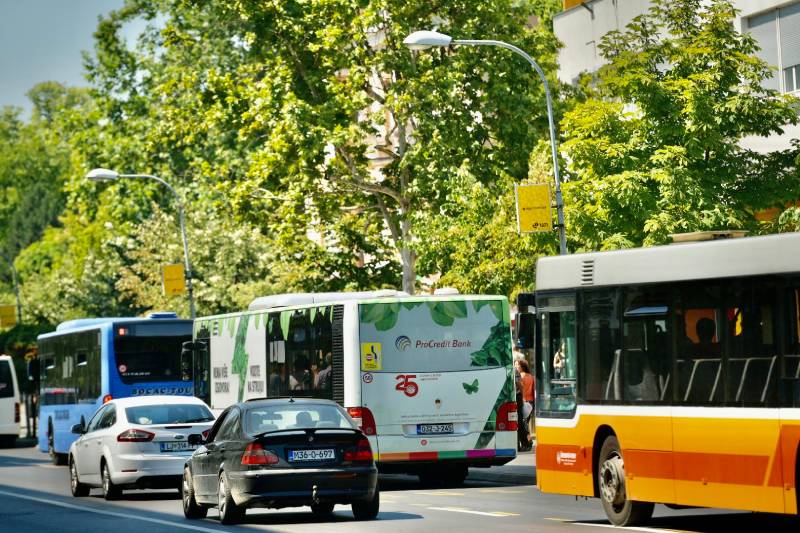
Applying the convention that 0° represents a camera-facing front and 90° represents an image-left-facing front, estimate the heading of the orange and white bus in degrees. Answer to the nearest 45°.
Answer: approximately 135°

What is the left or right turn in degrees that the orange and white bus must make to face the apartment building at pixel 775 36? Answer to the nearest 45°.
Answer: approximately 45° to its right

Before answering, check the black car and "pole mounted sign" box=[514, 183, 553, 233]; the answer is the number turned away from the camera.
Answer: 1

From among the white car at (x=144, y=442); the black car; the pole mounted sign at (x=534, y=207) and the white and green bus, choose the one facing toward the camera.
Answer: the pole mounted sign

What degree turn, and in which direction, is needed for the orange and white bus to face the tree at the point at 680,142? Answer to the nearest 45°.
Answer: approximately 45° to its right

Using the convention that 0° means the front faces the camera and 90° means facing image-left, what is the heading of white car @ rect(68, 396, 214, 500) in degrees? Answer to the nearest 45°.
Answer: approximately 135°

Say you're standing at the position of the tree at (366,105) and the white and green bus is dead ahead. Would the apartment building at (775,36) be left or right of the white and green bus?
left

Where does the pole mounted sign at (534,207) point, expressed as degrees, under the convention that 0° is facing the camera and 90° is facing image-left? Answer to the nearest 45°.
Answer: approximately 0°

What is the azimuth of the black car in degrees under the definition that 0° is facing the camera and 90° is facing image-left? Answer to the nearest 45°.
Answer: approximately 180°

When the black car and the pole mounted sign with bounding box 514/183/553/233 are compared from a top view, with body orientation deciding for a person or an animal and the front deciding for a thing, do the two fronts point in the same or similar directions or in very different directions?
very different directions

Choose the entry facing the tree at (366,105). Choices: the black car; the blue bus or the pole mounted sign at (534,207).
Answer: the black car
